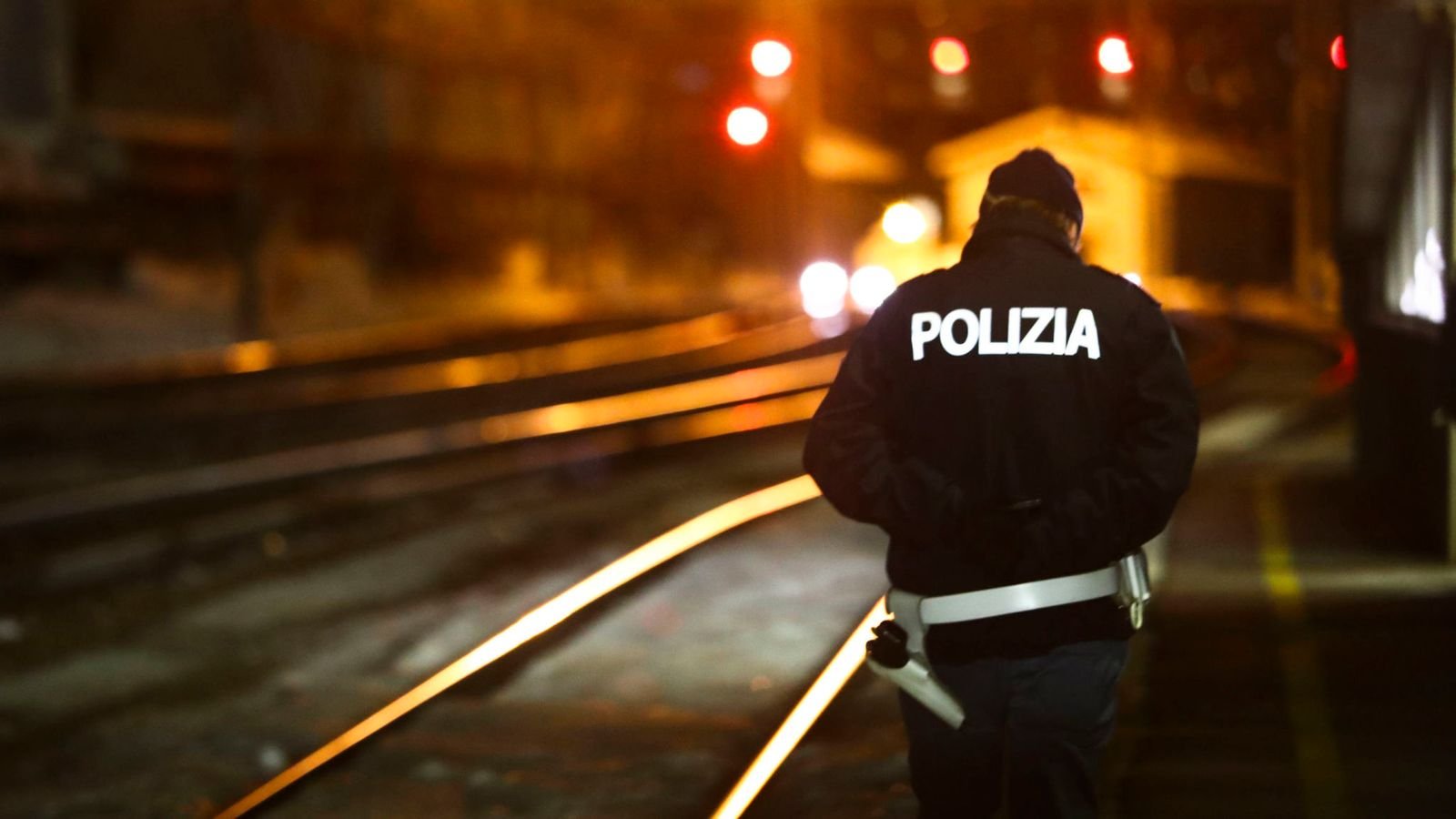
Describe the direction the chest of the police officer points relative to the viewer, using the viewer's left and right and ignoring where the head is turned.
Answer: facing away from the viewer

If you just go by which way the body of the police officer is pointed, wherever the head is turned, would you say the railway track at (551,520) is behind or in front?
in front

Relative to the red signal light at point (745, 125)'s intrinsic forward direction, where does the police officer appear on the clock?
The police officer is roughly at 12 o'clock from the red signal light.

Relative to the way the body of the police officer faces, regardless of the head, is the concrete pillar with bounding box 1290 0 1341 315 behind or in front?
in front

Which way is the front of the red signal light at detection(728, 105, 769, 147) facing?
toward the camera

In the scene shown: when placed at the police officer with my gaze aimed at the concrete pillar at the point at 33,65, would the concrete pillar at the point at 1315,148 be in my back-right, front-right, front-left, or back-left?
front-right

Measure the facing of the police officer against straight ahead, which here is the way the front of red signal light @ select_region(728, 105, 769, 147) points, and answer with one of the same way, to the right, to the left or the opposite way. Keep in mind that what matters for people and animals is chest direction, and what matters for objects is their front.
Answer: the opposite way

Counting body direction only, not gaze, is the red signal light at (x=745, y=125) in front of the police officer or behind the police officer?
in front

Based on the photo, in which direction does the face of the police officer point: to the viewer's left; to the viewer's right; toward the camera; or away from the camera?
away from the camera

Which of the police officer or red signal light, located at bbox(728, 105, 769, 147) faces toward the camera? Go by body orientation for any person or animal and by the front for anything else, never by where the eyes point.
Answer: the red signal light

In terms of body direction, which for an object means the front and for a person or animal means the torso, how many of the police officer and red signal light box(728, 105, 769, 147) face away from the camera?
1
